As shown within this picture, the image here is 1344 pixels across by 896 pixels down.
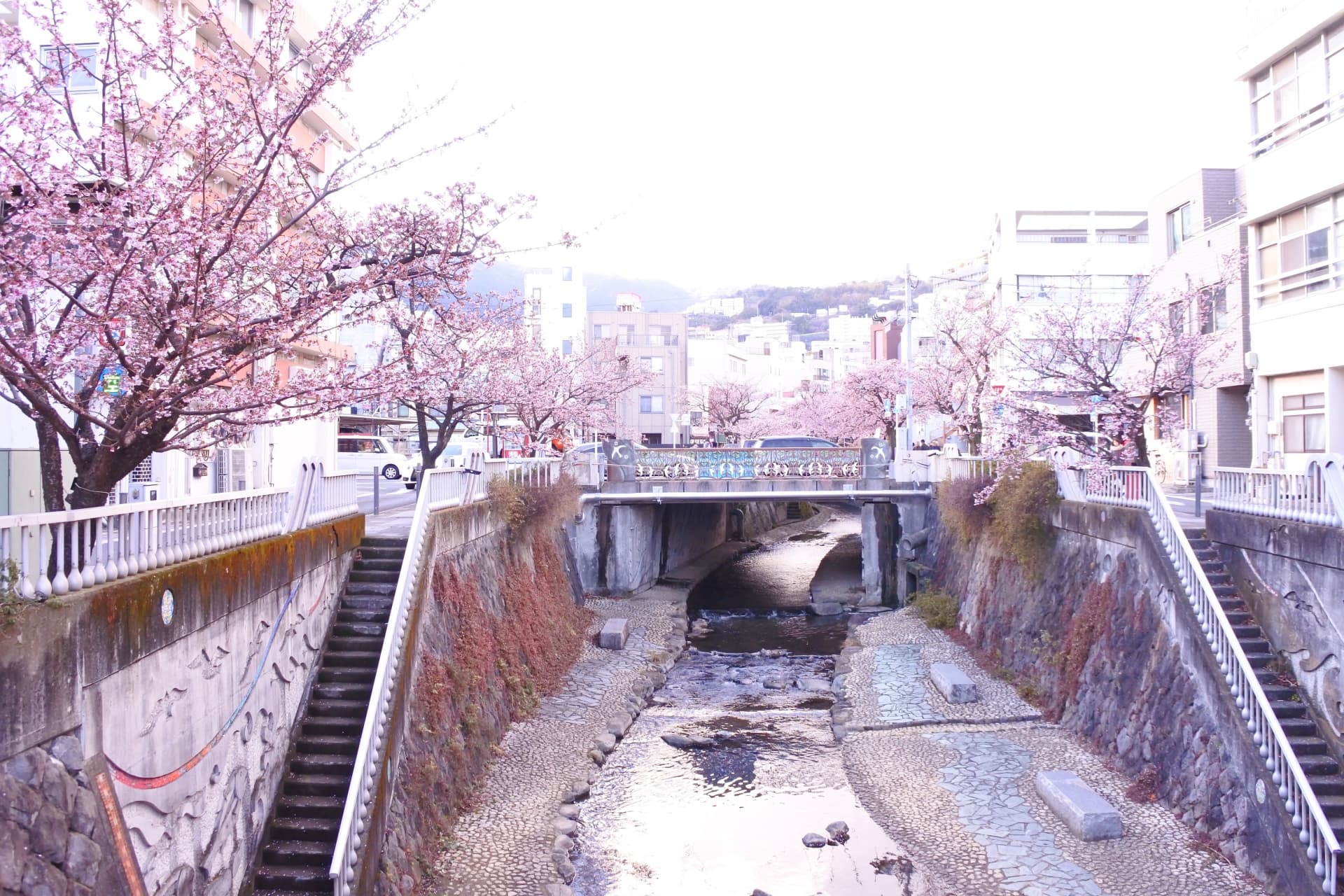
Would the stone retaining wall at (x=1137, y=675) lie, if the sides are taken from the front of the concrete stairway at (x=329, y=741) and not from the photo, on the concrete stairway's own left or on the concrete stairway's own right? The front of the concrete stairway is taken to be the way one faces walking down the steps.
on the concrete stairway's own left

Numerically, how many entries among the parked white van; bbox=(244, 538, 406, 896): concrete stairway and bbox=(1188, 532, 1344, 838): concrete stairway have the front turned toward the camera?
2

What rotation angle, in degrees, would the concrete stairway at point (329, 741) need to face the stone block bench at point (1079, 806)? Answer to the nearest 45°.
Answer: approximately 90° to its left

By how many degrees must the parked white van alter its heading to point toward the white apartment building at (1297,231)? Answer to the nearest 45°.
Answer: approximately 45° to its right

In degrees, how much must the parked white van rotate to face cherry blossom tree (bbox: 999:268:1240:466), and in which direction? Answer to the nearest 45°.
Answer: approximately 45° to its right

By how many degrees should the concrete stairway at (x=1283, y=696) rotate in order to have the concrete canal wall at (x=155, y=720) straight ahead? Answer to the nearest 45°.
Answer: approximately 45° to its right

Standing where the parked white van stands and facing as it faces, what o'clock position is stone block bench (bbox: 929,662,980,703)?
The stone block bench is roughly at 2 o'clock from the parked white van.

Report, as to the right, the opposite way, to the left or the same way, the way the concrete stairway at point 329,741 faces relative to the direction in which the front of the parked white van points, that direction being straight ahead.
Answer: to the right

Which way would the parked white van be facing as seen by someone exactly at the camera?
facing to the right of the viewer

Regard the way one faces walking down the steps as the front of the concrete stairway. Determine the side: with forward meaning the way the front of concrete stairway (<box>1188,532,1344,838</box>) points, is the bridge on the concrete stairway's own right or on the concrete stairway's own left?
on the concrete stairway's own right

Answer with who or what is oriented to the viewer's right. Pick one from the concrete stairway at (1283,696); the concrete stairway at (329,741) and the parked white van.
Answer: the parked white van

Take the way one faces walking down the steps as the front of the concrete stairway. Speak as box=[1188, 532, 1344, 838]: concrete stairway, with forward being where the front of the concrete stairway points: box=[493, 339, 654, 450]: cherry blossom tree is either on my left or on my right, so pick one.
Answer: on my right
